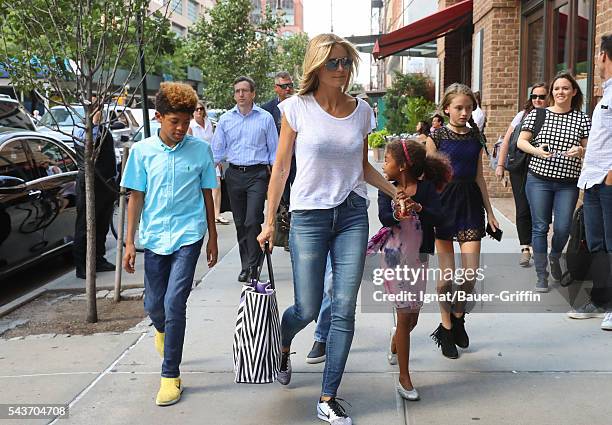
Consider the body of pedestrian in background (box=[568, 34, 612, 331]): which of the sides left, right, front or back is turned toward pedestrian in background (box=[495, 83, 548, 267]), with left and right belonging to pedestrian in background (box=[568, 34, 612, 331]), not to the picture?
right

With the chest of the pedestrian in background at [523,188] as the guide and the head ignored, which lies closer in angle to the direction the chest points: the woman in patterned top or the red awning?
the woman in patterned top

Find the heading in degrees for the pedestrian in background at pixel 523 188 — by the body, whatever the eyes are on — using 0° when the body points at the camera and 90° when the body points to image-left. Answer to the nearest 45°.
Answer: approximately 0°

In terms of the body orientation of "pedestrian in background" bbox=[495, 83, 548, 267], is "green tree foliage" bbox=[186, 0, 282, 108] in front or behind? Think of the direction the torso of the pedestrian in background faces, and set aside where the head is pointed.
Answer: behind

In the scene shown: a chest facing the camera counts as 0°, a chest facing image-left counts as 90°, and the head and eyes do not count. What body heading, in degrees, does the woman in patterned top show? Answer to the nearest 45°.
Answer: approximately 0°
